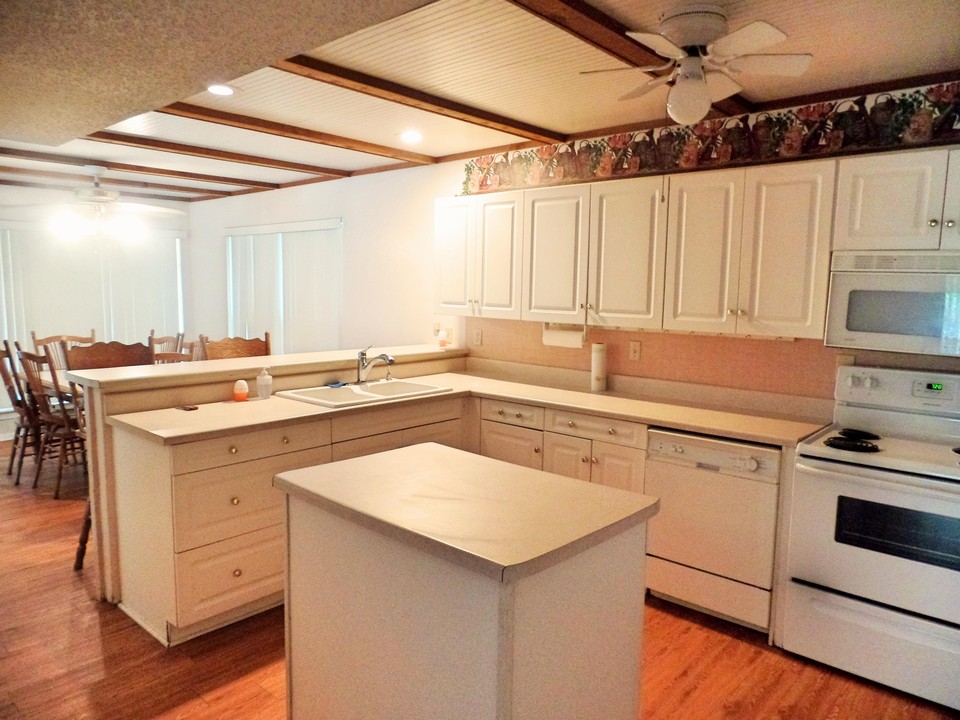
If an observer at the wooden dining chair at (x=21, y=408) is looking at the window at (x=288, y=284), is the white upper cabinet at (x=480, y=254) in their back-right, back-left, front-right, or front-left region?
front-right

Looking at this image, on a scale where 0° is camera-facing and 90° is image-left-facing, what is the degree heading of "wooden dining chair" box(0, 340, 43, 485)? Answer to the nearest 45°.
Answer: approximately 225°

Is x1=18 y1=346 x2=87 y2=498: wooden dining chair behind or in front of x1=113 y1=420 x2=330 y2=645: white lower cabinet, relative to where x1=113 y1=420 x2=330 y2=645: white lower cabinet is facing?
behind

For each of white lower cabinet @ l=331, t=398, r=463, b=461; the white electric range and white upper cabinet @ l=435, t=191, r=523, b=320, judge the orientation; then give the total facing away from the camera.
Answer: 0

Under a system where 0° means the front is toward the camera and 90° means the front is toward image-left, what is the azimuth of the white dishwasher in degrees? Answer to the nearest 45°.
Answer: approximately 45°

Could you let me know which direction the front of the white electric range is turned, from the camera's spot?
facing the viewer and to the left of the viewer

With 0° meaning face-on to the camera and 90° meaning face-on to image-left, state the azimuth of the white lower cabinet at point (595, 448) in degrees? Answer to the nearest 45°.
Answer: approximately 45°

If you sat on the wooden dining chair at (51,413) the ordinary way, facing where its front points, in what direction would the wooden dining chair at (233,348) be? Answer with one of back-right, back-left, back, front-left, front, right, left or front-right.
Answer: right

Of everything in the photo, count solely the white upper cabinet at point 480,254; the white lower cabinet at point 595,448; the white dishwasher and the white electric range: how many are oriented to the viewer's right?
0

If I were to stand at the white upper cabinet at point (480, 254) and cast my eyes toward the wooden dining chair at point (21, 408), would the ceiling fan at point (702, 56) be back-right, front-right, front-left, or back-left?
back-left

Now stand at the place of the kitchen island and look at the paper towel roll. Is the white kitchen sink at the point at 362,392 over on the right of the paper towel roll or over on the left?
left
